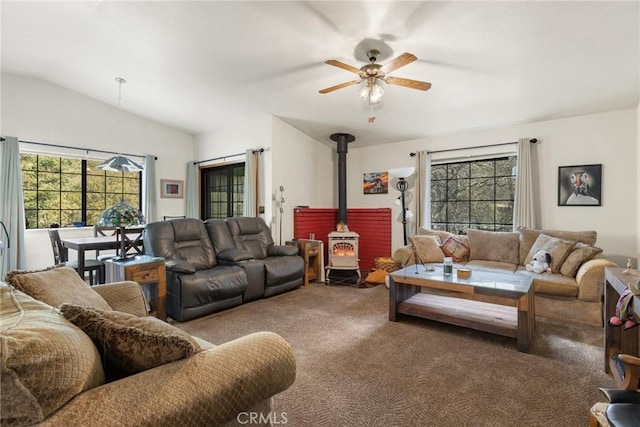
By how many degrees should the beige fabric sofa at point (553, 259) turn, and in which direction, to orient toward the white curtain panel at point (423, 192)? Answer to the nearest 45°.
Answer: approximately 90° to its right

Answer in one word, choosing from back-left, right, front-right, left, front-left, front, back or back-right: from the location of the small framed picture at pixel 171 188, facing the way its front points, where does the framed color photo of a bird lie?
front-left

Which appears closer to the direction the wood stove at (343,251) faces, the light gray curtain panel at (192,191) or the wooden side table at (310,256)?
the wooden side table

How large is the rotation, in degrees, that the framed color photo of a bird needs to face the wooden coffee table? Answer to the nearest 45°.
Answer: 0° — it already faces it

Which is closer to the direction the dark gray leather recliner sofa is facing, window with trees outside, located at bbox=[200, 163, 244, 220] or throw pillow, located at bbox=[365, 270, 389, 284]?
the throw pillow

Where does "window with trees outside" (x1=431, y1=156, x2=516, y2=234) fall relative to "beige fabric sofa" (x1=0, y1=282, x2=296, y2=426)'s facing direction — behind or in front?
in front

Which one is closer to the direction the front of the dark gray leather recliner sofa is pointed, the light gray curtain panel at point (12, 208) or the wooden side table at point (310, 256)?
the wooden side table

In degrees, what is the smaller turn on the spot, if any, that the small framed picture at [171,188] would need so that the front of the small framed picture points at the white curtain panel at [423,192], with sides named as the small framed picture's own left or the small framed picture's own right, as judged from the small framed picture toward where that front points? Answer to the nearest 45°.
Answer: approximately 45° to the small framed picture's own left

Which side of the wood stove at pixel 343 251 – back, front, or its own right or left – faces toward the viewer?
front

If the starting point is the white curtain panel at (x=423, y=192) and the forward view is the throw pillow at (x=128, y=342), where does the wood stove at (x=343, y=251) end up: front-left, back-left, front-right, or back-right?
front-right

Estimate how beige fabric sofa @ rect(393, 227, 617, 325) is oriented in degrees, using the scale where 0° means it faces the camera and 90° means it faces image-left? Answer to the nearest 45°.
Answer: approximately 45°

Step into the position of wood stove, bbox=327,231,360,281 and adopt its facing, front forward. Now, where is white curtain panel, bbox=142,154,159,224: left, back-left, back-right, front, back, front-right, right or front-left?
right

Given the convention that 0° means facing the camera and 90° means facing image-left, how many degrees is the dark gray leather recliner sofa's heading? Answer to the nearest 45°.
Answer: approximately 315°

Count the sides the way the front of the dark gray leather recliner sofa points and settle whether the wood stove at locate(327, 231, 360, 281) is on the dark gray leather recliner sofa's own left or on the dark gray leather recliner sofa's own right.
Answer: on the dark gray leather recliner sofa's own left
